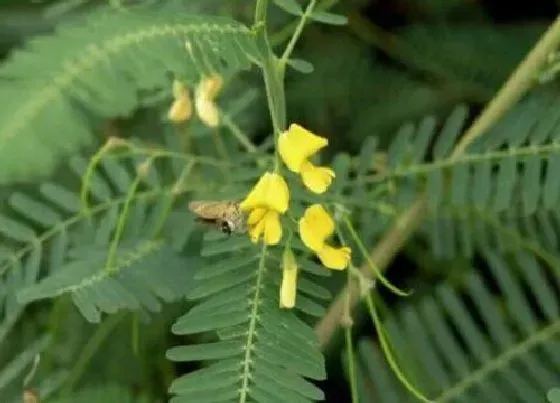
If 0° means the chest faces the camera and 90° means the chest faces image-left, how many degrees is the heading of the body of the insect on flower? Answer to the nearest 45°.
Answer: approximately 270°
